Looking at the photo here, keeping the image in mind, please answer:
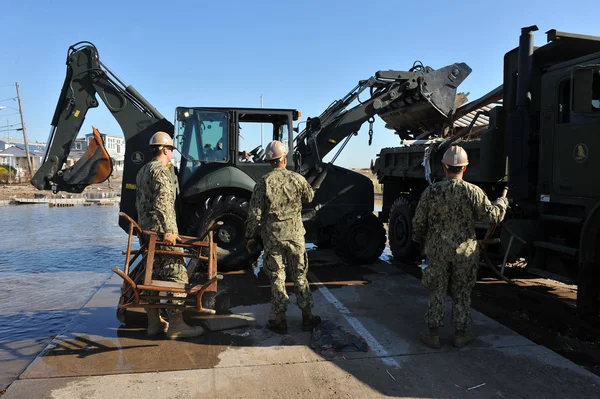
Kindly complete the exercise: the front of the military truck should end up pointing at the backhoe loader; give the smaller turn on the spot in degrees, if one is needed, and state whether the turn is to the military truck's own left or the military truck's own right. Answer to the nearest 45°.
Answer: approximately 135° to the military truck's own right

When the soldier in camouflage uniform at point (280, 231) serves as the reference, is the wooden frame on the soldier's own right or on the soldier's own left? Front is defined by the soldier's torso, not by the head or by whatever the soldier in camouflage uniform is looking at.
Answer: on the soldier's own left

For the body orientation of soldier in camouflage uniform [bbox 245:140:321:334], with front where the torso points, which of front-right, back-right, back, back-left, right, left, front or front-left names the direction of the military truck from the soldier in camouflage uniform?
right

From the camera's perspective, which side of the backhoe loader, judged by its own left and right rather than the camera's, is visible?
right

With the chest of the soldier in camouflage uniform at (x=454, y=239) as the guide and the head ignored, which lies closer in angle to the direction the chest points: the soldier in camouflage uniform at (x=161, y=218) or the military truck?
the military truck

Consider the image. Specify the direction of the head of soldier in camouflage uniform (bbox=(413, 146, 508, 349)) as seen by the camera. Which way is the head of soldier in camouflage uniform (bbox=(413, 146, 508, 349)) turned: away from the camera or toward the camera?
away from the camera

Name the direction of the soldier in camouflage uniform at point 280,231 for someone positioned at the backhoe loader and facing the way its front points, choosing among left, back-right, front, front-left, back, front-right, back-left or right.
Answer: right

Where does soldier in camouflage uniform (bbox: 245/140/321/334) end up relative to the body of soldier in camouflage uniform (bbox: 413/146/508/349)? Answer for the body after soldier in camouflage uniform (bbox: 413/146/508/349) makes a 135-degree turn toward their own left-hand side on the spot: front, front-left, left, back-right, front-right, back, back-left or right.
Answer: front-right

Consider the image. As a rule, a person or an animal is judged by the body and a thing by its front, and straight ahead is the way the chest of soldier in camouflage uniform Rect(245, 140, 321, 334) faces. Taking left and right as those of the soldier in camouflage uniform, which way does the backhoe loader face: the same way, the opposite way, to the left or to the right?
to the right

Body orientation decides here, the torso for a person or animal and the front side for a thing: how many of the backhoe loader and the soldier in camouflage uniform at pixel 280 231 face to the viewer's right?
1

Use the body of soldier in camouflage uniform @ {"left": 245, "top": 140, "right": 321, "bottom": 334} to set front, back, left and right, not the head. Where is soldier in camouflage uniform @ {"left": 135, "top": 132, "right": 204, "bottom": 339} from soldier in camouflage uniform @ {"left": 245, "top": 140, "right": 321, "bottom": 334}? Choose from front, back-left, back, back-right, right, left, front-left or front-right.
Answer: left

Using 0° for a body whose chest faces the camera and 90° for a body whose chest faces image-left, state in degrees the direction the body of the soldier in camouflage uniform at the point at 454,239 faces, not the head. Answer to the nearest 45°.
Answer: approximately 180°

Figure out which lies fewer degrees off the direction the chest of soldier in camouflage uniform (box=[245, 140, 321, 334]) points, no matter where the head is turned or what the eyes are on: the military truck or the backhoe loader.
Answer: the backhoe loader

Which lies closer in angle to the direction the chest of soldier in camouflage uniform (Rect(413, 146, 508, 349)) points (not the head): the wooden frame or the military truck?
the military truck

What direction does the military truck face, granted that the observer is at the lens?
facing the viewer and to the right of the viewer

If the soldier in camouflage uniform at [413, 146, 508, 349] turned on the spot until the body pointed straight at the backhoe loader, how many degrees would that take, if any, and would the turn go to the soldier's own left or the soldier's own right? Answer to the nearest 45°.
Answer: approximately 45° to the soldier's own left

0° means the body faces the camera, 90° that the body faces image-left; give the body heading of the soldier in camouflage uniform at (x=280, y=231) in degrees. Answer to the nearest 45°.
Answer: approximately 180°

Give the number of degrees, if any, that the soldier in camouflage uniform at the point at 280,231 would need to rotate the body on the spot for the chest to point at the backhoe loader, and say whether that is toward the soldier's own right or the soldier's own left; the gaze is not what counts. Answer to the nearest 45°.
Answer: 0° — they already face it

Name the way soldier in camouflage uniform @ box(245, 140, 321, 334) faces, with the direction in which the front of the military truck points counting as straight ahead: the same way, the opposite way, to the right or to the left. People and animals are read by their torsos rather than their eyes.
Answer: the opposite way
